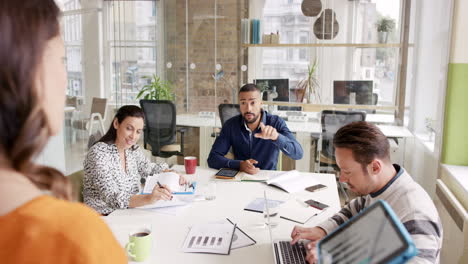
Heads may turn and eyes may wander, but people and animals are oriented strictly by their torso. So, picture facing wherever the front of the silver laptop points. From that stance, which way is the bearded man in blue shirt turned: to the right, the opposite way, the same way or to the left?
to the right

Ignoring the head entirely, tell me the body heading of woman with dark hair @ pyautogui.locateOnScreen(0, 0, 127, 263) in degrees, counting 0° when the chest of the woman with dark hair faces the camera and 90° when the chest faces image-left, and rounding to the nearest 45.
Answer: approximately 225°

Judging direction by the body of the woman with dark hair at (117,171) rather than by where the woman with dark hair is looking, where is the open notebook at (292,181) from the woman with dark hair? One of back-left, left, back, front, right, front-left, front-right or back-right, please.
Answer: front-left

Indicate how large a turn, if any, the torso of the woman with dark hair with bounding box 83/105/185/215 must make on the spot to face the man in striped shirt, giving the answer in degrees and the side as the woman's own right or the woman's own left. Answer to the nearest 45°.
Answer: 0° — they already face them

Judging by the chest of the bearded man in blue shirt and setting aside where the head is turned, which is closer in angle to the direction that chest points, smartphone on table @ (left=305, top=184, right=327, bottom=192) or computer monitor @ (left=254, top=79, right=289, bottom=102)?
the smartphone on table

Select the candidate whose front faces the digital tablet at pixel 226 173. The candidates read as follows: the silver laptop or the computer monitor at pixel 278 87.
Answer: the computer monitor

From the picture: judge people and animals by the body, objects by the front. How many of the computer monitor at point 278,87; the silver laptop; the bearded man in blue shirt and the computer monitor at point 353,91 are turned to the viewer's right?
1

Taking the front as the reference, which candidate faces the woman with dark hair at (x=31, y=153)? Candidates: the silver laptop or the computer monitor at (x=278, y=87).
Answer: the computer monitor

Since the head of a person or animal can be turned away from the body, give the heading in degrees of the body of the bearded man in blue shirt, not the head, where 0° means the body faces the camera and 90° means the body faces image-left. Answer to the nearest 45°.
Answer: approximately 0°

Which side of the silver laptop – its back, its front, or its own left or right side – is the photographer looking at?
right

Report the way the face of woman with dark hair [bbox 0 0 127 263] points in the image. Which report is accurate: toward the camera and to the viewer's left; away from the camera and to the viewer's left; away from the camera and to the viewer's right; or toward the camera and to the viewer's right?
away from the camera and to the viewer's right
